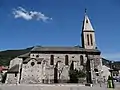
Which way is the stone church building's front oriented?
to the viewer's right
